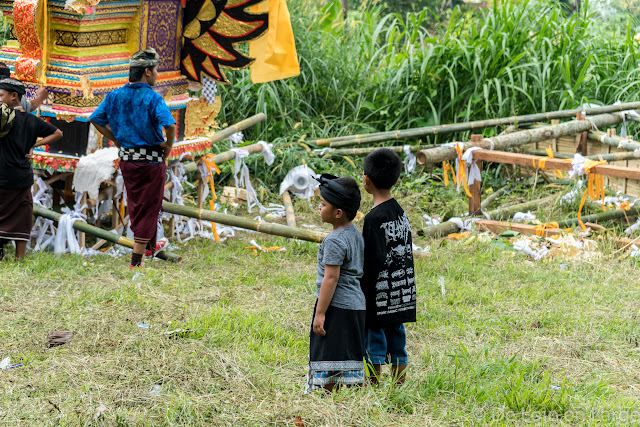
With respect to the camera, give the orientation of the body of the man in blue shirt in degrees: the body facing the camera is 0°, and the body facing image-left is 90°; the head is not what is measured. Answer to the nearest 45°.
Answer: approximately 225°

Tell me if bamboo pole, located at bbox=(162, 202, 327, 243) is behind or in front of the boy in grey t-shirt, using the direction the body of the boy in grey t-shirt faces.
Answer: in front

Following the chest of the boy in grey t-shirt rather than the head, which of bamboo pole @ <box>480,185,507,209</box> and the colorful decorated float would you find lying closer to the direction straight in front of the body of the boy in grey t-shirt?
the colorful decorated float

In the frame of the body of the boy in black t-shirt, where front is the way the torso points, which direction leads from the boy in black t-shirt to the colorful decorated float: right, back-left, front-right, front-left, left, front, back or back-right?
front

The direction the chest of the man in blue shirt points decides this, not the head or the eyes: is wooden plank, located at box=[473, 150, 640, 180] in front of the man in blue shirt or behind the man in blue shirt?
in front

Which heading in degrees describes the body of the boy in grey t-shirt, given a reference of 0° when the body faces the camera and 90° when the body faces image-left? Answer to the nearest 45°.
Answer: approximately 135°

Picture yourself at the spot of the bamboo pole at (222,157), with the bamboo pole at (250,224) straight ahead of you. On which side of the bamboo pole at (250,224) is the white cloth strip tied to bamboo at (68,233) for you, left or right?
right

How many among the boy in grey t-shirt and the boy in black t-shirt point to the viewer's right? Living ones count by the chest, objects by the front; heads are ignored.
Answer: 0
